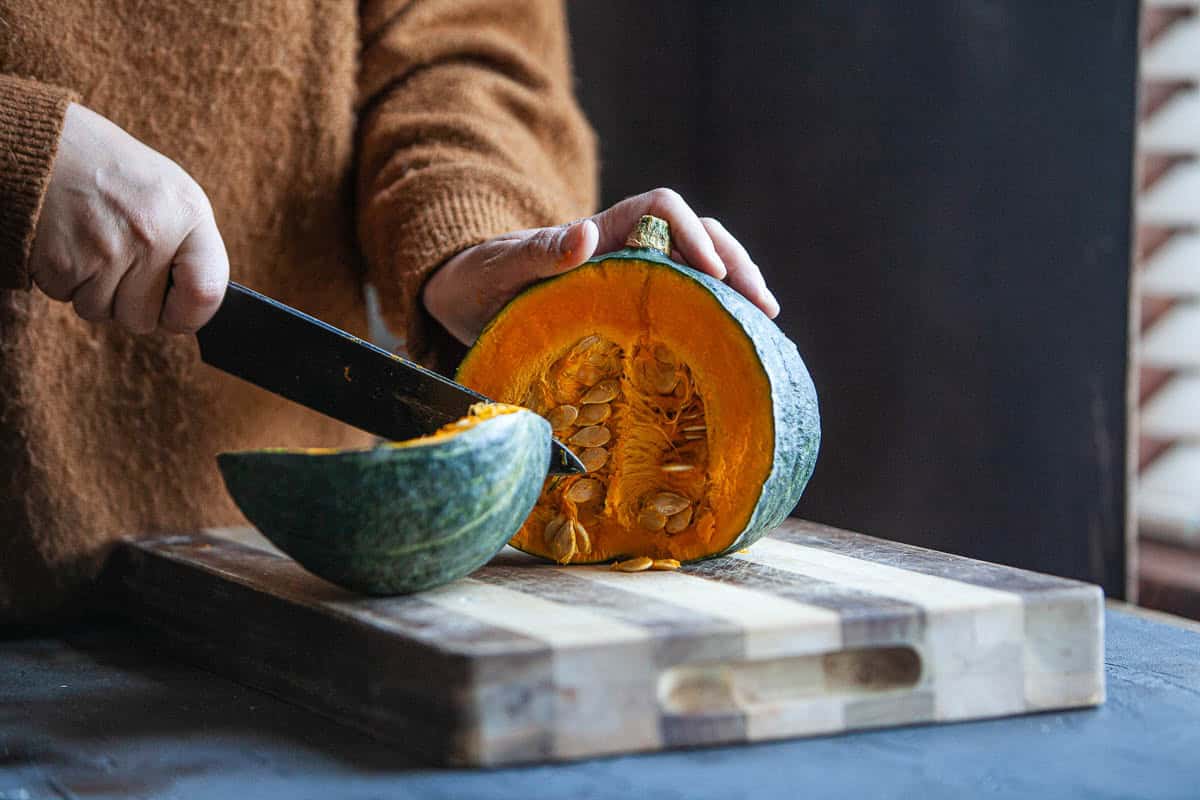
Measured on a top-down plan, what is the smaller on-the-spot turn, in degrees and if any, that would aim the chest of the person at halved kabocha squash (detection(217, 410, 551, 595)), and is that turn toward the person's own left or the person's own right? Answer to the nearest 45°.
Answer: approximately 45° to the person's own right

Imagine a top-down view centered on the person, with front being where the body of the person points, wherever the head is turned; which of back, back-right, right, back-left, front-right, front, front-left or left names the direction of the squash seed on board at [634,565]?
front

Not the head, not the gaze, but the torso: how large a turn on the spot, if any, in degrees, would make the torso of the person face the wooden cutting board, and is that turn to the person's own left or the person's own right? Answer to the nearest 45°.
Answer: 0° — they already face it
